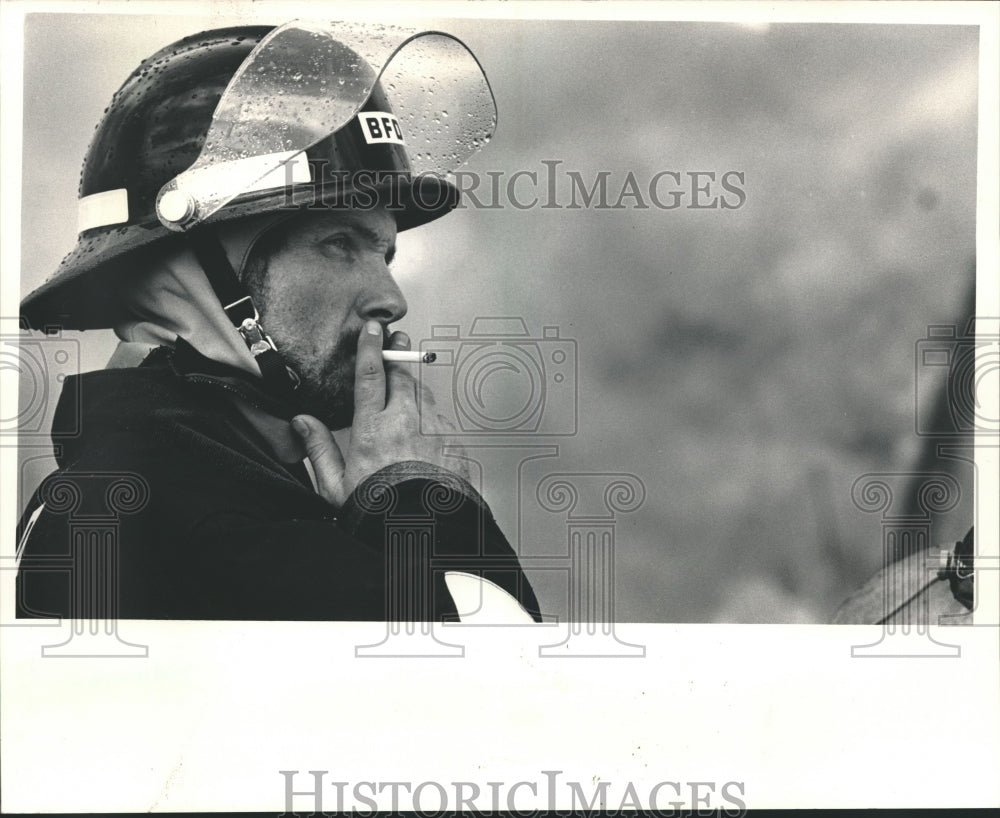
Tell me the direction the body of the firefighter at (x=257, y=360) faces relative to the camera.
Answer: to the viewer's right

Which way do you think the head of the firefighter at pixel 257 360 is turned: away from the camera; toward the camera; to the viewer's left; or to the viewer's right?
to the viewer's right
